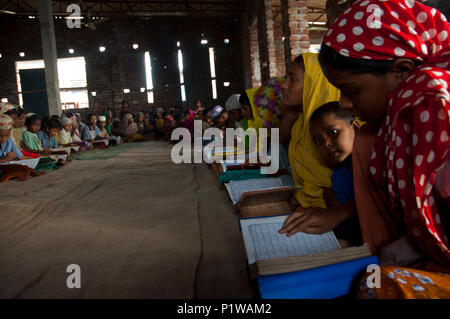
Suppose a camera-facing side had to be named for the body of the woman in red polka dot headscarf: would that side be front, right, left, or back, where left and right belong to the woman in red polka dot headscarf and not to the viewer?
left

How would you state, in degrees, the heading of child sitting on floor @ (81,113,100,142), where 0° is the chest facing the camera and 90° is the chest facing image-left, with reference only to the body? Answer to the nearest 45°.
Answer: approximately 315°

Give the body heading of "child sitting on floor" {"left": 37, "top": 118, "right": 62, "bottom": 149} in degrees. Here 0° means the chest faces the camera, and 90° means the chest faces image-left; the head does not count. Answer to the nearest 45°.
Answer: approximately 315°

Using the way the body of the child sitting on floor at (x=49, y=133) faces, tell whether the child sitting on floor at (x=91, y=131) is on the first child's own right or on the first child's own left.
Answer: on the first child's own left

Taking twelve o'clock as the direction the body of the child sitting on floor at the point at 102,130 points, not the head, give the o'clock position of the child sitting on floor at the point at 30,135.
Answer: the child sitting on floor at the point at 30,135 is roughly at 2 o'clock from the child sitting on floor at the point at 102,130.
